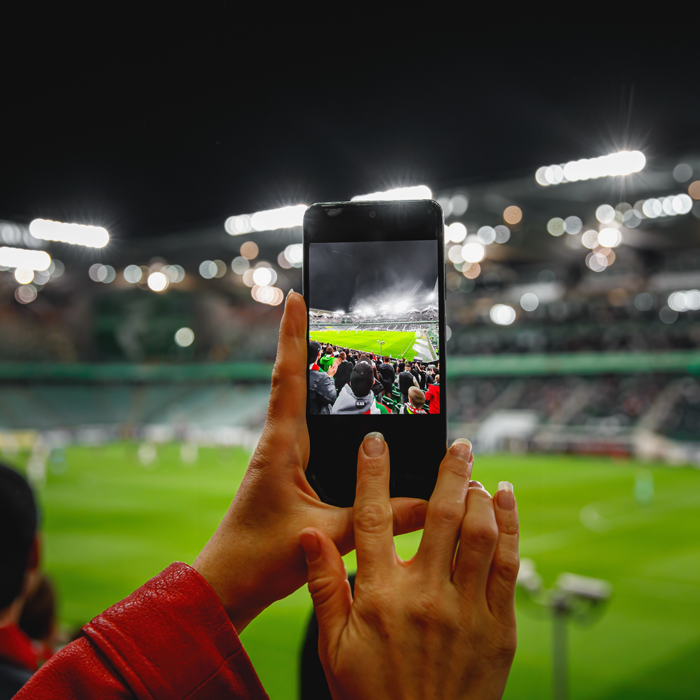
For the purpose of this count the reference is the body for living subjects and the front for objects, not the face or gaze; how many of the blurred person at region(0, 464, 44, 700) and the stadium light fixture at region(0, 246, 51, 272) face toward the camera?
1

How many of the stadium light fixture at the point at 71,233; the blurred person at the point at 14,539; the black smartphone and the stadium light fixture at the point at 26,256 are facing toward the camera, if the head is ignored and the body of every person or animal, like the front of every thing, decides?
3

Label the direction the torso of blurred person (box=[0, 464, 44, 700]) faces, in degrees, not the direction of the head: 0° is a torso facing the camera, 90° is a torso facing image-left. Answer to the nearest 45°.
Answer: approximately 225°

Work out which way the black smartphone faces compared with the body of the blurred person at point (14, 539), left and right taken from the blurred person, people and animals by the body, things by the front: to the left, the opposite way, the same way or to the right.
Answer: the opposite way

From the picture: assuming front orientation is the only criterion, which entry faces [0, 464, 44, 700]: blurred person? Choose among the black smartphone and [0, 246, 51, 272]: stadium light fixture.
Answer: the stadium light fixture

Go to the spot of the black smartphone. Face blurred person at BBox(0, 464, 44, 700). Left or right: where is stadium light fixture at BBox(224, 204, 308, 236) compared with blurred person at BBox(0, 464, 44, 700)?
right
